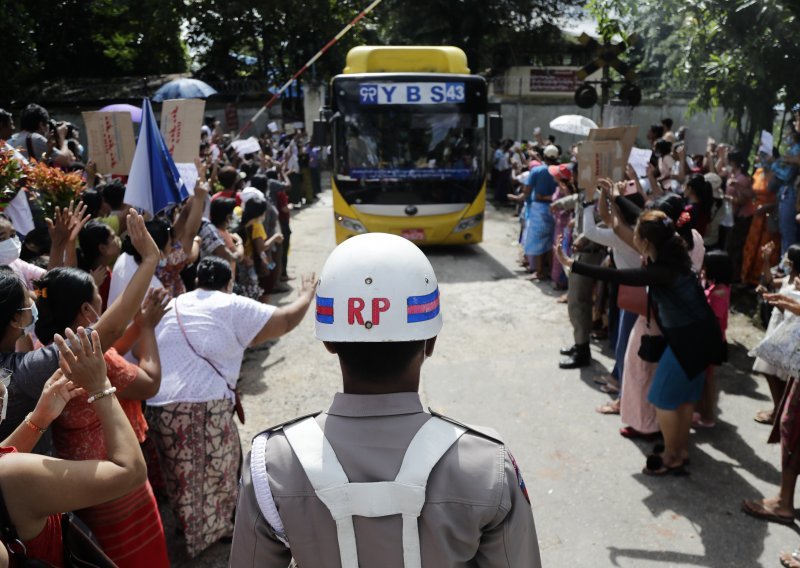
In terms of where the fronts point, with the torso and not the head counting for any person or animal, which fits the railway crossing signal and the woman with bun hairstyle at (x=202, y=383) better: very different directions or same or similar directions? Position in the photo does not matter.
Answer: very different directions

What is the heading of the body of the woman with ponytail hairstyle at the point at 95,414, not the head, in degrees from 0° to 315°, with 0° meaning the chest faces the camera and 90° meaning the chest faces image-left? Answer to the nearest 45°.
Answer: approximately 225°

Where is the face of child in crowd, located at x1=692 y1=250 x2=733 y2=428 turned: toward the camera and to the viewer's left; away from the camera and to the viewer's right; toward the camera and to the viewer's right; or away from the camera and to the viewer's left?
away from the camera and to the viewer's left

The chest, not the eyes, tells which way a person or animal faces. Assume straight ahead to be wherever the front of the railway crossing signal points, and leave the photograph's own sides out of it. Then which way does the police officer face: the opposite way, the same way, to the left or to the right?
the opposite way

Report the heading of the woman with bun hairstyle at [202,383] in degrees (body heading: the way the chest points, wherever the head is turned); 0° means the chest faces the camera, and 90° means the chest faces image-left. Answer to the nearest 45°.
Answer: approximately 225°

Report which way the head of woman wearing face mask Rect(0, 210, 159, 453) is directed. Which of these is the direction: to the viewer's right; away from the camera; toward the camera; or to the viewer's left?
to the viewer's right

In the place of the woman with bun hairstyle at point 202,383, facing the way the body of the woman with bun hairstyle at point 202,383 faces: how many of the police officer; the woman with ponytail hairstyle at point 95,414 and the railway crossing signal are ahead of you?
1

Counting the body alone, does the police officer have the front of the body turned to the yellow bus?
yes

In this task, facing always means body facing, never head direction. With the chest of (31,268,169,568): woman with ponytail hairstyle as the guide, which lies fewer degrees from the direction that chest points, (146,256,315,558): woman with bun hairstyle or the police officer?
the woman with bun hairstyle

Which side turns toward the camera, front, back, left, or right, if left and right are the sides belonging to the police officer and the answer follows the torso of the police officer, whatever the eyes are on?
back

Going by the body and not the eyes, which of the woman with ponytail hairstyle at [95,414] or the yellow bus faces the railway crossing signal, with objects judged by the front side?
the woman with ponytail hairstyle
